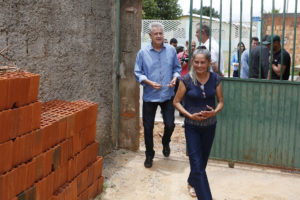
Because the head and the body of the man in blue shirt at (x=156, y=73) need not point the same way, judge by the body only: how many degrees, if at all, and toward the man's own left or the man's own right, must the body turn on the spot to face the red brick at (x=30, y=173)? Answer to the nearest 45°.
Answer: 0° — they already face it

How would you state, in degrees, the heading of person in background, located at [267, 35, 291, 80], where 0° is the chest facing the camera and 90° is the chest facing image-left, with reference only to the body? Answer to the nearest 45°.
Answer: approximately 45°

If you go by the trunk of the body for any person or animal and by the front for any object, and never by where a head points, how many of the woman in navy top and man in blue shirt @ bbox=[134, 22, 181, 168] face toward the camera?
2

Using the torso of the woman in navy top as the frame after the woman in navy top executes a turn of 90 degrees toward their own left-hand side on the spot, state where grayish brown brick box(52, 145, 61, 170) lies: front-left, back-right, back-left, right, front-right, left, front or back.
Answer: back-right

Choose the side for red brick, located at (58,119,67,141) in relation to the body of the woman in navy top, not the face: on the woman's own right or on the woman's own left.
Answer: on the woman's own right

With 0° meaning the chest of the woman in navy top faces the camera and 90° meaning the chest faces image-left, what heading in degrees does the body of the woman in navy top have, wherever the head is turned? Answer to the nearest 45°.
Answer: approximately 0°

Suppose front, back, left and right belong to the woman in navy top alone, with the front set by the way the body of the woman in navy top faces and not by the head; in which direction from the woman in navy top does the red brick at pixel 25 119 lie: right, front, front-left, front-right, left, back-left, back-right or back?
front-right

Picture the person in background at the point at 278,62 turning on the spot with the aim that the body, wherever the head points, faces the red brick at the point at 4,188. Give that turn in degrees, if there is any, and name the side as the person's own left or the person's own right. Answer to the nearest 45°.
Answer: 0° — they already face it

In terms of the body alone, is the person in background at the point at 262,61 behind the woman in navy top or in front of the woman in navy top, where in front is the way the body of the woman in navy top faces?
behind

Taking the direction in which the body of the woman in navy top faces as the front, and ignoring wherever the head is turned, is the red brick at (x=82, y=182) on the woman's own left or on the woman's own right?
on the woman's own right
